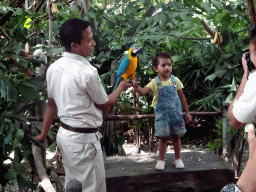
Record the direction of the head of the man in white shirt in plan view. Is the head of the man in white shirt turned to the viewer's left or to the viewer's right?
to the viewer's right

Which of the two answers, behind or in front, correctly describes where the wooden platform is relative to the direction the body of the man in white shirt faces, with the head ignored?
in front
